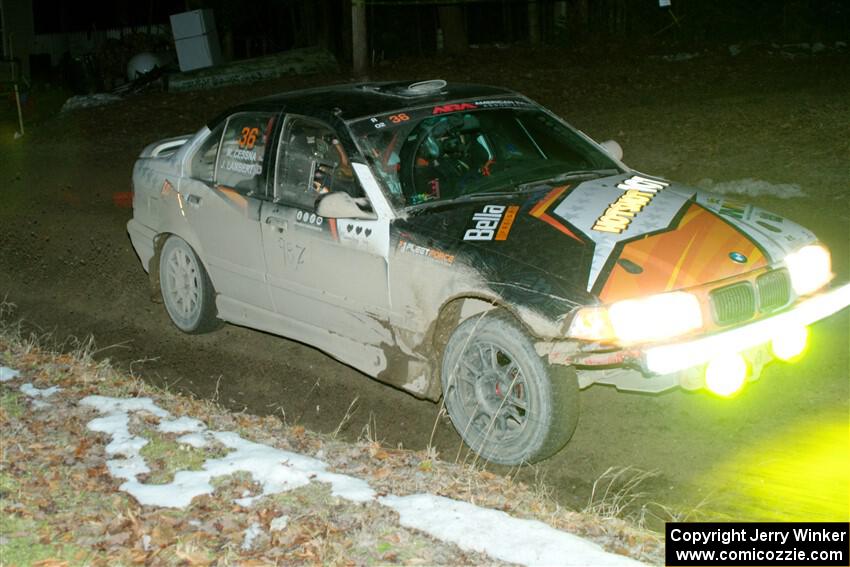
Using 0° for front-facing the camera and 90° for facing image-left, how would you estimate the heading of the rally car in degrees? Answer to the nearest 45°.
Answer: approximately 315°

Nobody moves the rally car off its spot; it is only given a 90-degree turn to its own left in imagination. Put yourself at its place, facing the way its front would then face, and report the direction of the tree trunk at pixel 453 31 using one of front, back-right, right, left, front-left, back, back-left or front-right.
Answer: front-left

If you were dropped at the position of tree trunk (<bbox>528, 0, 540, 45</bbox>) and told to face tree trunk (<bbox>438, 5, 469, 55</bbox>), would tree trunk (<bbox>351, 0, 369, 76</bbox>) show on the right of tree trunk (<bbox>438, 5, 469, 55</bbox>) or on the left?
left

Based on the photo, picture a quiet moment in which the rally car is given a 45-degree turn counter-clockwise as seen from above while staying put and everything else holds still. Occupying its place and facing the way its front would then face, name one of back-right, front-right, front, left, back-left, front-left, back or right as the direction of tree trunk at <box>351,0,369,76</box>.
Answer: left
